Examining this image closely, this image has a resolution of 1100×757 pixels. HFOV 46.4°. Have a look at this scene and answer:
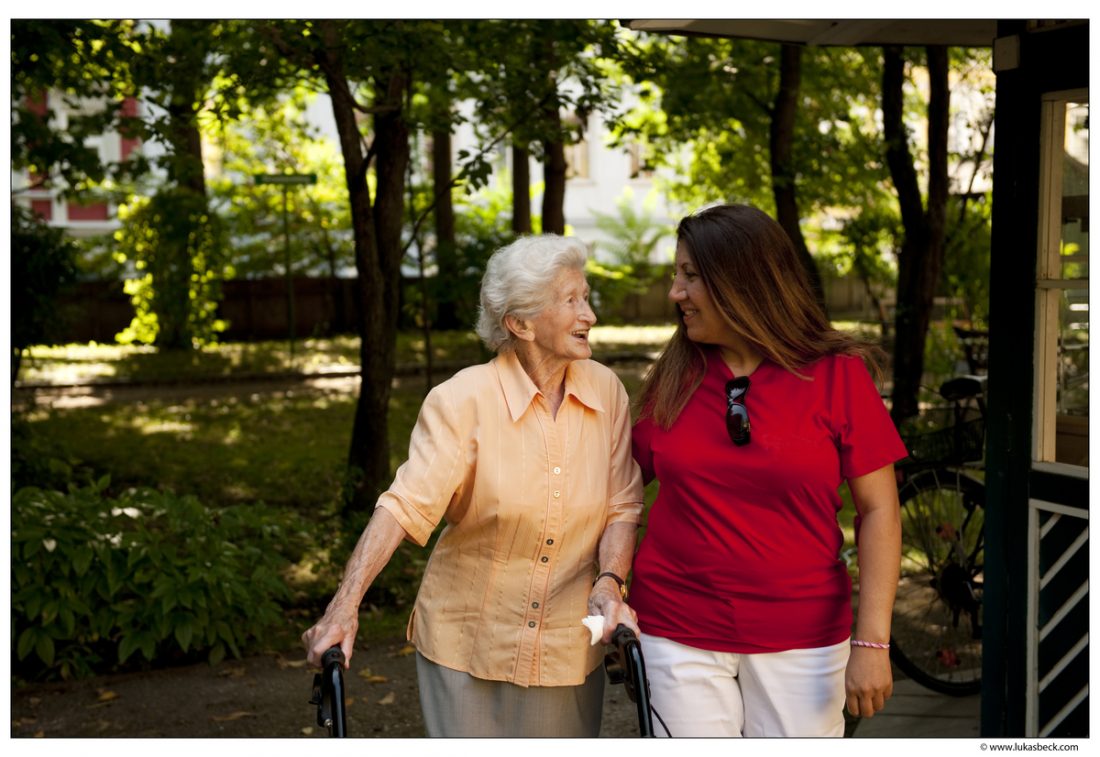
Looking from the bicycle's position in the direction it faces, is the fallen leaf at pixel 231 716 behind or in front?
behind

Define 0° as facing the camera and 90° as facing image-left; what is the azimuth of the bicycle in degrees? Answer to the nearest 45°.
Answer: approximately 225°

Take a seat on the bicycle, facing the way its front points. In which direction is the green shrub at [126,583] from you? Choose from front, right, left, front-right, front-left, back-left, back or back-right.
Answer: back-left

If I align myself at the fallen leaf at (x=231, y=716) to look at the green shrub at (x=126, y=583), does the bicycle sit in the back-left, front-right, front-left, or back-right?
back-right

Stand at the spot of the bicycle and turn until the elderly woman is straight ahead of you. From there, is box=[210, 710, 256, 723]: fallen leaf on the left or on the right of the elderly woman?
right

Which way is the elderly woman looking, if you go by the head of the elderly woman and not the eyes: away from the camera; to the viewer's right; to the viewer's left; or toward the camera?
to the viewer's right
